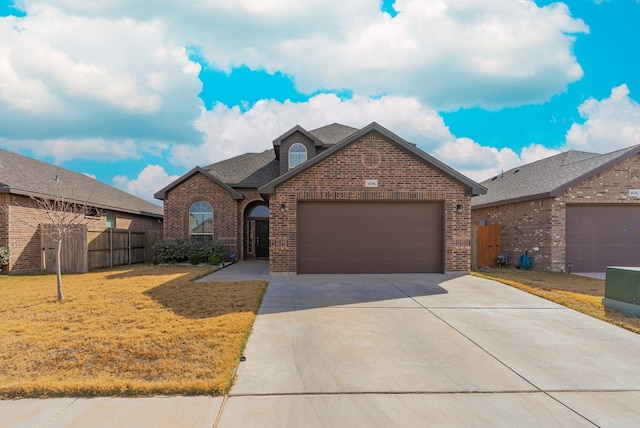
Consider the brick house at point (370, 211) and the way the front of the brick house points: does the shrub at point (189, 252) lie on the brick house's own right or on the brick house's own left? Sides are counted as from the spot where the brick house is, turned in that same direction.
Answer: on the brick house's own right

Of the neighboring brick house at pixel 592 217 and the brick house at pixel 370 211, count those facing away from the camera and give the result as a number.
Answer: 0

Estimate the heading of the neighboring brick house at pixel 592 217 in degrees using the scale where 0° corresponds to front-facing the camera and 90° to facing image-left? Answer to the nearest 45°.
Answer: approximately 315°

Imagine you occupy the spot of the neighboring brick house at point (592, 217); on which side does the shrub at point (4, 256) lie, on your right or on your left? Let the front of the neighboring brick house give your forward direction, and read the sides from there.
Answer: on your right

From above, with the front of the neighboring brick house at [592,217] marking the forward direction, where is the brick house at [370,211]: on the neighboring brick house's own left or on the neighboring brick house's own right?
on the neighboring brick house's own right

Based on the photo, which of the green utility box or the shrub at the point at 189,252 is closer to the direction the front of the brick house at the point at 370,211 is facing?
the green utility box

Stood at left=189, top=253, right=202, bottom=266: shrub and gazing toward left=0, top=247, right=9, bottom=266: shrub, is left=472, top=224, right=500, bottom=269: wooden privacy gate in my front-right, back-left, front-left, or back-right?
back-left

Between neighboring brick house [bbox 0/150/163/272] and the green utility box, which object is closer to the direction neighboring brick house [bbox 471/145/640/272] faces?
the green utility box

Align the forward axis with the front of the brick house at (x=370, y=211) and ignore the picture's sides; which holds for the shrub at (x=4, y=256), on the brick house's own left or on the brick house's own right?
on the brick house's own right

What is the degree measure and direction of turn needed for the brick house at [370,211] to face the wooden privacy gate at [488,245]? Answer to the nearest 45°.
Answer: approximately 135° to its left

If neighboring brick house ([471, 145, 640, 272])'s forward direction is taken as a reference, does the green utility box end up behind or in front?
in front

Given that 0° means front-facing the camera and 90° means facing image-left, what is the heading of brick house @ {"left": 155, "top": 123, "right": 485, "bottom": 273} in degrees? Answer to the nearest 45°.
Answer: approximately 0°
